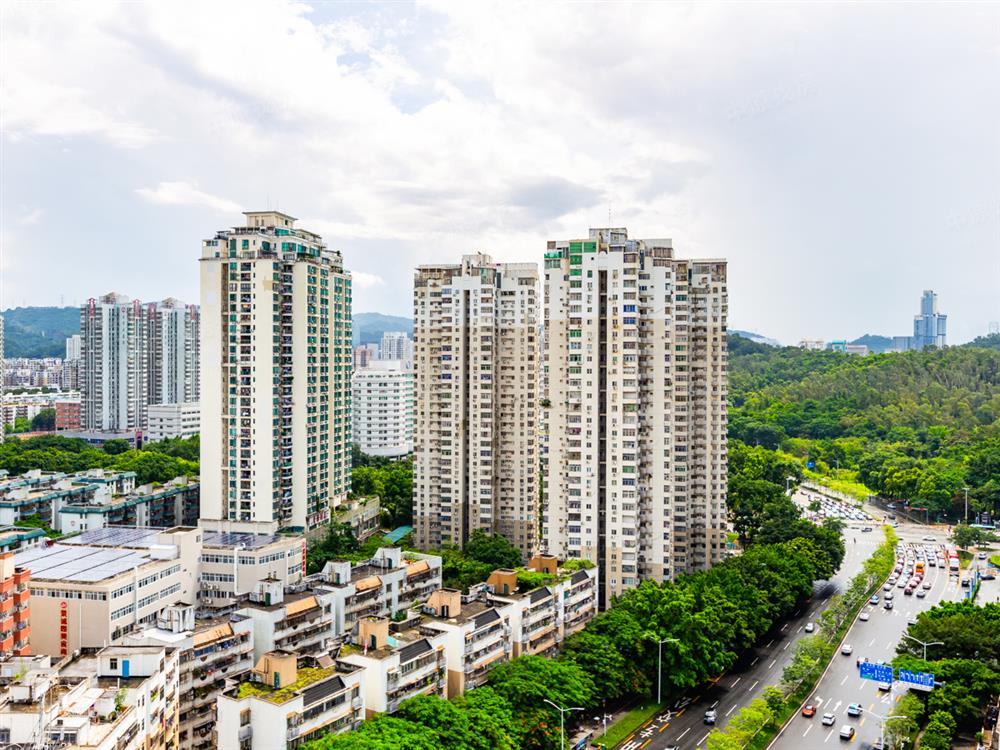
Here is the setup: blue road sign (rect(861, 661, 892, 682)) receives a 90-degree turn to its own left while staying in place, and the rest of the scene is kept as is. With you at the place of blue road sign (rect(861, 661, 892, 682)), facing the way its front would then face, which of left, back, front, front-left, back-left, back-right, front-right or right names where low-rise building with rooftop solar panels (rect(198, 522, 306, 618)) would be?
back

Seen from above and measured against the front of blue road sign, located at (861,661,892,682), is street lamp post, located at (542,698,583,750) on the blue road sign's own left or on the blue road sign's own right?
on the blue road sign's own right

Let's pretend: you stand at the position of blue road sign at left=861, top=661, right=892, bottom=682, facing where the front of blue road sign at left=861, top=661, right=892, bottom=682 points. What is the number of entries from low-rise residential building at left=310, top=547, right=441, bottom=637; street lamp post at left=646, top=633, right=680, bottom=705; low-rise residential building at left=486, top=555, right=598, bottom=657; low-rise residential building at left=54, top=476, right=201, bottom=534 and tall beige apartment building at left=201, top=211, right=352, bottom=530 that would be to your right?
5

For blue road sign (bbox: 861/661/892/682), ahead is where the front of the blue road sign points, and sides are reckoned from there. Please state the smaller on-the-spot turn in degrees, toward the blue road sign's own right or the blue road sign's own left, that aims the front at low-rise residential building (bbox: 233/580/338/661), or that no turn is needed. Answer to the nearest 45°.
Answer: approximately 45° to the blue road sign's own right

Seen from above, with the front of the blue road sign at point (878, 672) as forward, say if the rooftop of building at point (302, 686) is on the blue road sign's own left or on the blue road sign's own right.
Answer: on the blue road sign's own right

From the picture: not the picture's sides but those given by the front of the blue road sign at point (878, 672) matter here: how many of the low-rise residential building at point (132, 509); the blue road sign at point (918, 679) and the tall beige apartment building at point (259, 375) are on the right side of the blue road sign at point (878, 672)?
2

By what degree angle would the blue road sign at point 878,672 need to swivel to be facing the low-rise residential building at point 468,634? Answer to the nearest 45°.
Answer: approximately 45° to its right

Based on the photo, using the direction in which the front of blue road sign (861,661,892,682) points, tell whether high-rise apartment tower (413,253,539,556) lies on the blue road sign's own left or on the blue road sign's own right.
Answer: on the blue road sign's own right

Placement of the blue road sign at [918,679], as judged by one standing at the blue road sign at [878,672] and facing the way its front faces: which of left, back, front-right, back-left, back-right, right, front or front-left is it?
left

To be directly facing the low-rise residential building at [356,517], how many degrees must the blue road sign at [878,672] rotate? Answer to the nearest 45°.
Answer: approximately 90° to its right

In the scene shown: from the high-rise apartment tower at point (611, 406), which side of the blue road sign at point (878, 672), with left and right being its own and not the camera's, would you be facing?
right

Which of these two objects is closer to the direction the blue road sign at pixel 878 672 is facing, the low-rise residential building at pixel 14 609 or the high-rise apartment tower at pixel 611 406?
the low-rise residential building

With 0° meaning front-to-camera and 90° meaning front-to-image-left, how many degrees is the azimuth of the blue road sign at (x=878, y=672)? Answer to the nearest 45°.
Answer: approximately 0°

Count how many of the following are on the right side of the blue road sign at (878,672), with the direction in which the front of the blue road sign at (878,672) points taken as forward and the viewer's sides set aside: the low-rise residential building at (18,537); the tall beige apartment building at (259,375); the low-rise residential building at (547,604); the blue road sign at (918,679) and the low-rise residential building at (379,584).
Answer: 4

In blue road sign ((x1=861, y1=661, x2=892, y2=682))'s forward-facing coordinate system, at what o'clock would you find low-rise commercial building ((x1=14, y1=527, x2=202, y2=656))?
The low-rise commercial building is roughly at 2 o'clock from the blue road sign.
